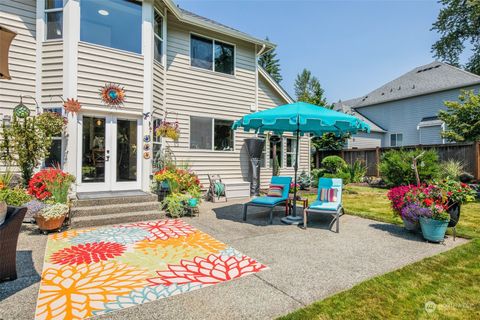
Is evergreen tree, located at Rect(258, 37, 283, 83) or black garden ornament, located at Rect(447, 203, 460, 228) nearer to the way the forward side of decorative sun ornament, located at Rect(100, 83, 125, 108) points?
the black garden ornament

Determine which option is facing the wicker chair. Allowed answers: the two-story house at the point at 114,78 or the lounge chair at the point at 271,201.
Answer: the lounge chair

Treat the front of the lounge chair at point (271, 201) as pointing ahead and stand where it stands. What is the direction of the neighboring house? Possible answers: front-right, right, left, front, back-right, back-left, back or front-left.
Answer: back

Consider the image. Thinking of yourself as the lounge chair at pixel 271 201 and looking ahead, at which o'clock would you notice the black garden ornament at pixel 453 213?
The black garden ornament is roughly at 8 o'clock from the lounge chair.

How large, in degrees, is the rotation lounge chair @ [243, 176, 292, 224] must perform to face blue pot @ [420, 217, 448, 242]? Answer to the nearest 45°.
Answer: approximately 90° to its left

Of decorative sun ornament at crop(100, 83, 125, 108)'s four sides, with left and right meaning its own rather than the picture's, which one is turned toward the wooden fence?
left

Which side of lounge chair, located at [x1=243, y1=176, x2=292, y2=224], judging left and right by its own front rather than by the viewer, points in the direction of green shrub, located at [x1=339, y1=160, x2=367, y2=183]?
back

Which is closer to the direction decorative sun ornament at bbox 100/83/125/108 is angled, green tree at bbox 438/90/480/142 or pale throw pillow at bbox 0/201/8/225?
the pale throw pillow
